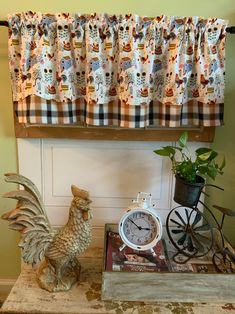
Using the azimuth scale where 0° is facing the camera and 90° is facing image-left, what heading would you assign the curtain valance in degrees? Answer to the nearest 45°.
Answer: approximately 0°
